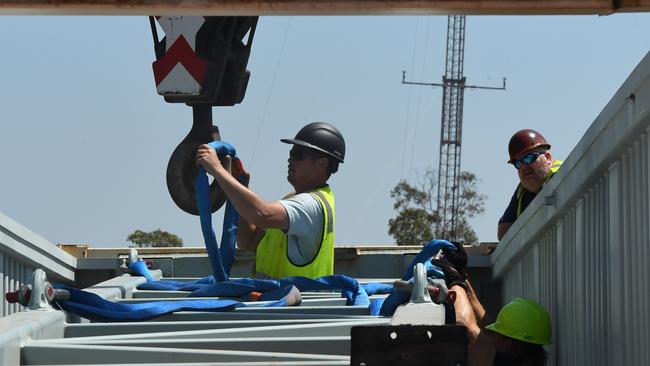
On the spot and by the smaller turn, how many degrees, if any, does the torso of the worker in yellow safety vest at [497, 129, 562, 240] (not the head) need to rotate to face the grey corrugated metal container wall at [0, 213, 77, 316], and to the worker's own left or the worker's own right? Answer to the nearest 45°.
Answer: approximately 45° to the worker's own right

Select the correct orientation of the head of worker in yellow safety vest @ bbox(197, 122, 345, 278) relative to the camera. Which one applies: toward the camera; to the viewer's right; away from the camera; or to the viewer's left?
to the viewer's left

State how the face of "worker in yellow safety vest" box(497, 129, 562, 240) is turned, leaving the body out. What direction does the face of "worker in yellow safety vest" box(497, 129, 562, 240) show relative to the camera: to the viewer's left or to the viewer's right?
to the viewer's left

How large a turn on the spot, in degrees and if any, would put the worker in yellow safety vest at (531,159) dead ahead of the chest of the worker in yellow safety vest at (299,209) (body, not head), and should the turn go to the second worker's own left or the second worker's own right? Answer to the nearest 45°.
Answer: approximately 180°

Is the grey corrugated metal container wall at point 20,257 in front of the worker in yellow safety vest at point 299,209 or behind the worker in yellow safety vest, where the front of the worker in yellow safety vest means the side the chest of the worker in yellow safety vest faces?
in front

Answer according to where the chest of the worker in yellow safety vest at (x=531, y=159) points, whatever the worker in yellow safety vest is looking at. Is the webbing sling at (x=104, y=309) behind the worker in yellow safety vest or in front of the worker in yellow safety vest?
in front

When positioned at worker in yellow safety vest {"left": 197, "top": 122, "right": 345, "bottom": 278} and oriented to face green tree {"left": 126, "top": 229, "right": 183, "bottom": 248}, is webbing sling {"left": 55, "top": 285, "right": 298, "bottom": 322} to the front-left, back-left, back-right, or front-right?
back-left

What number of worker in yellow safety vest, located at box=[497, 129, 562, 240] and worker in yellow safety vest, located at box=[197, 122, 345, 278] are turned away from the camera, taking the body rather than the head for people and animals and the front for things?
0

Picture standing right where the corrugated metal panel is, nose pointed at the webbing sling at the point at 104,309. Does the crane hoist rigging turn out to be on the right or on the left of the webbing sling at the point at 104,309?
right

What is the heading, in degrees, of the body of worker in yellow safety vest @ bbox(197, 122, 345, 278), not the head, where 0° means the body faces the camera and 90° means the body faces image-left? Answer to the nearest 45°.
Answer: approximately 90°

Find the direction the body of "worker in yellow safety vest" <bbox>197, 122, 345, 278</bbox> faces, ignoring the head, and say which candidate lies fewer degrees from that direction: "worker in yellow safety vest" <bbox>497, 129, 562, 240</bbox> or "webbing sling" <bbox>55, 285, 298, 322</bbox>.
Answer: the webbing sling
